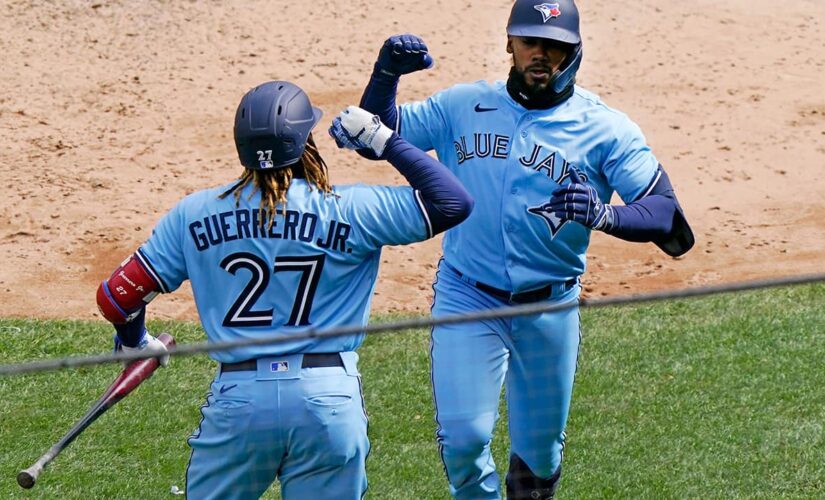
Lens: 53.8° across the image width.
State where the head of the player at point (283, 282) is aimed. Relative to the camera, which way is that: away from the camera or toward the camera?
away from the camera

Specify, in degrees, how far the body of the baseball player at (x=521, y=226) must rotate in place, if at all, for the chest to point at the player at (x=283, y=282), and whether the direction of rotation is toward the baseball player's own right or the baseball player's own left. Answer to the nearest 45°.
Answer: approximately 45° to the baseball player's own right

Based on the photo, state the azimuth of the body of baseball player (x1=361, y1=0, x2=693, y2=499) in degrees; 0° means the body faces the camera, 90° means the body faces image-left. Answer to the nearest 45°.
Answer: approximately 0°

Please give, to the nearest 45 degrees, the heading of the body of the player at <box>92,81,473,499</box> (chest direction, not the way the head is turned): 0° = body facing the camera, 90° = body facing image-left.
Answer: approximately 180°

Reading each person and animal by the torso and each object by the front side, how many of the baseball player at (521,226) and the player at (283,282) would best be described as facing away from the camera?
1

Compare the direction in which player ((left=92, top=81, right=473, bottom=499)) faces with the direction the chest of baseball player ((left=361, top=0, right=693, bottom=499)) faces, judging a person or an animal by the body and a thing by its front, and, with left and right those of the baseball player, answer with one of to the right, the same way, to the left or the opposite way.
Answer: the opposite way
